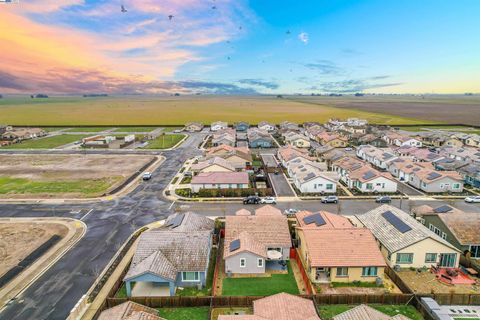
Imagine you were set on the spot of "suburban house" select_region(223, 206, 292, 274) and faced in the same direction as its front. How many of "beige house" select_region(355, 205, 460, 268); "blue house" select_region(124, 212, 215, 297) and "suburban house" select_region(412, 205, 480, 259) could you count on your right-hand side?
2

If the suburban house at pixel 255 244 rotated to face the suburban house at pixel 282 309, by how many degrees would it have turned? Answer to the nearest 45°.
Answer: approximately 180°

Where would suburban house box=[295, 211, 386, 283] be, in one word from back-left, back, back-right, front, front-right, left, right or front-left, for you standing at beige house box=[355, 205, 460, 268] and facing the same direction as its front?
left

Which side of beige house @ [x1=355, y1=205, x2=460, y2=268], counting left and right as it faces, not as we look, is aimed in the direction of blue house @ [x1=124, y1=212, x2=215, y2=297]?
left

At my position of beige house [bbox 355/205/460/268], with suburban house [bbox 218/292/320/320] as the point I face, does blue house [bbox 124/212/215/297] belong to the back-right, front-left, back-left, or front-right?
front-right

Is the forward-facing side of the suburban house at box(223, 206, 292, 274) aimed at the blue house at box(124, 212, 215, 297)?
no

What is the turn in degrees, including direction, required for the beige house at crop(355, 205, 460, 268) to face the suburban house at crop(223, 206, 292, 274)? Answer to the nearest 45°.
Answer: approximately 90° to its left

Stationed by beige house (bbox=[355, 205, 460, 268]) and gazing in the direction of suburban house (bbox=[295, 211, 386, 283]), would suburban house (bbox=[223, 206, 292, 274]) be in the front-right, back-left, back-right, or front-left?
front-right

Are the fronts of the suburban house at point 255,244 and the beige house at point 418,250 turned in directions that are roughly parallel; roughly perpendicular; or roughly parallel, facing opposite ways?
roughly parallel

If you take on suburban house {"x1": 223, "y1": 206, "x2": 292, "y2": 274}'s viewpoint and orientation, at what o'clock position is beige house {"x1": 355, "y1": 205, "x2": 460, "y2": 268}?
The beige house is roughly at 3 o'clock from the suburban house.

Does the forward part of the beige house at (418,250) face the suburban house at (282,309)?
no

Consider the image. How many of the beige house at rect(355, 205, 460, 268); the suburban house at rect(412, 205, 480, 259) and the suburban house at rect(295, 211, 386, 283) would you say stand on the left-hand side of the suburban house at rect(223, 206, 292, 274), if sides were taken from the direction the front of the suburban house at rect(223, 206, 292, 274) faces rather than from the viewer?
0

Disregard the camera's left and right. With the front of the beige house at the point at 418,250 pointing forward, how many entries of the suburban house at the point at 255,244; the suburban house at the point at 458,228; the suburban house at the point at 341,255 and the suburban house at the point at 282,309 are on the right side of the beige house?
1

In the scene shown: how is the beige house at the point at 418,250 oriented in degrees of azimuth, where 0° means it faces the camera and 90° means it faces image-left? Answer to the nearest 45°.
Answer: approximately 135°

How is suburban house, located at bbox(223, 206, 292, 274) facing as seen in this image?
away from the camera

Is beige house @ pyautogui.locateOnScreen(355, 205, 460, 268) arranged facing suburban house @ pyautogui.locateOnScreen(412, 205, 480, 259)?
no

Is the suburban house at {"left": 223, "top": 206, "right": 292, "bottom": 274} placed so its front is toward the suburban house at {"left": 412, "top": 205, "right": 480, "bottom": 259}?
no
